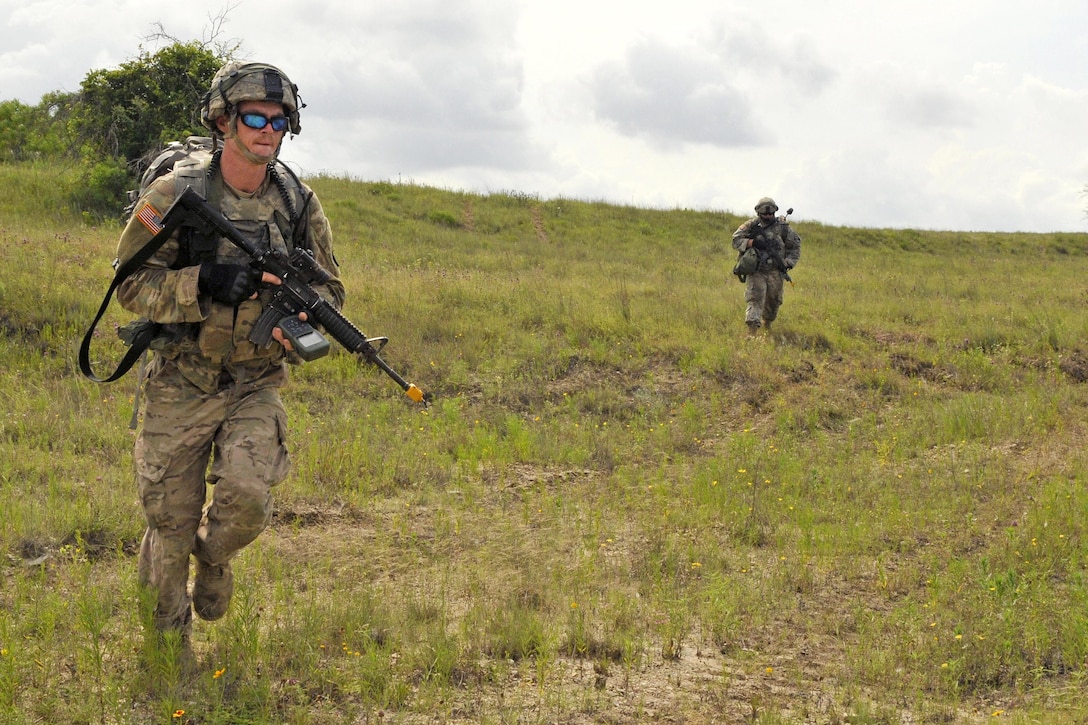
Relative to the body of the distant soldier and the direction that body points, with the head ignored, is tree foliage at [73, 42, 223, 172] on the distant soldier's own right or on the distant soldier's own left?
on the distant soldier's own right

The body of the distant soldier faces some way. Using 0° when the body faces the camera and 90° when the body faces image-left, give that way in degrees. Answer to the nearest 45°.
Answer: approximately 0°

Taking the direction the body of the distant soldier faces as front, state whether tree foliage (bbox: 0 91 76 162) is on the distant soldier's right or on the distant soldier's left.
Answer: on the distant soldier's right
